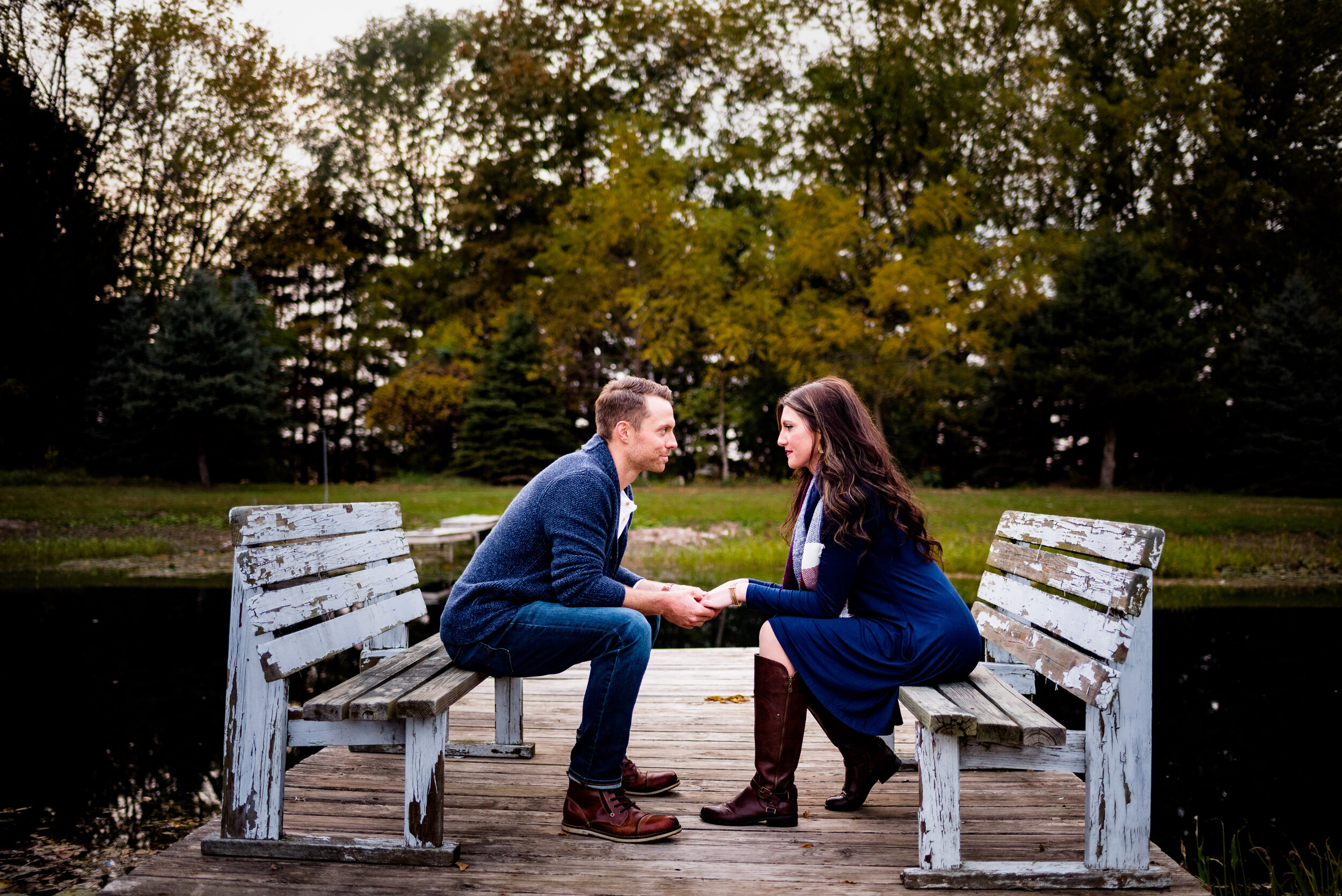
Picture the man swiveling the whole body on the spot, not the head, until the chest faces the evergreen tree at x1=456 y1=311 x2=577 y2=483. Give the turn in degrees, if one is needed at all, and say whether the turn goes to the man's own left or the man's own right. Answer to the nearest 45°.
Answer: approximately 90° to the man's own left

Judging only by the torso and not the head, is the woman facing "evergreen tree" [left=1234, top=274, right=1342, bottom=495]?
no

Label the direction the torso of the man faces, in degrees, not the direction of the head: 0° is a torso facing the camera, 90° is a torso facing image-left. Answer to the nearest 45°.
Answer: approximately 270°

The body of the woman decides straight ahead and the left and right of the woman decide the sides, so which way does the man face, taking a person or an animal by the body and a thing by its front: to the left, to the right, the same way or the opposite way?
the opposite way

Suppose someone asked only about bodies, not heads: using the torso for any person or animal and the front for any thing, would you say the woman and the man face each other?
yes

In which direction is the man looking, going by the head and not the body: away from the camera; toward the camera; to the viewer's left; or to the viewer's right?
to the viewer's right

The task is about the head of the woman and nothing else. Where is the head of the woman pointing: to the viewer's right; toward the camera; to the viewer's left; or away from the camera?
to the viewer's left

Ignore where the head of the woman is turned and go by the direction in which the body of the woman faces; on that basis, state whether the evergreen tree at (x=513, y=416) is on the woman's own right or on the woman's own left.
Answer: on the woman's own right

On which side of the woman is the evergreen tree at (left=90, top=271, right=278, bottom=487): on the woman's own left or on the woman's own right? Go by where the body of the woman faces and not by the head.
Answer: on the woman's own right

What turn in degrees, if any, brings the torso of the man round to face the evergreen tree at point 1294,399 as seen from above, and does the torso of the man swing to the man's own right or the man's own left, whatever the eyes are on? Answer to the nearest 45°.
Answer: approximately 45° to the man's own left

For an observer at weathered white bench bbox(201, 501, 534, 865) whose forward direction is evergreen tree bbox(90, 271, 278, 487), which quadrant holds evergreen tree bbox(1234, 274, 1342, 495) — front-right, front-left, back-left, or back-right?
front-right

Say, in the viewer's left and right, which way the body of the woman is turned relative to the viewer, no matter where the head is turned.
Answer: facing to the left of the viewer

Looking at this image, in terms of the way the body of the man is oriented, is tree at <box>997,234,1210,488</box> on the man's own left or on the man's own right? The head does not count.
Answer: on the man's own left
